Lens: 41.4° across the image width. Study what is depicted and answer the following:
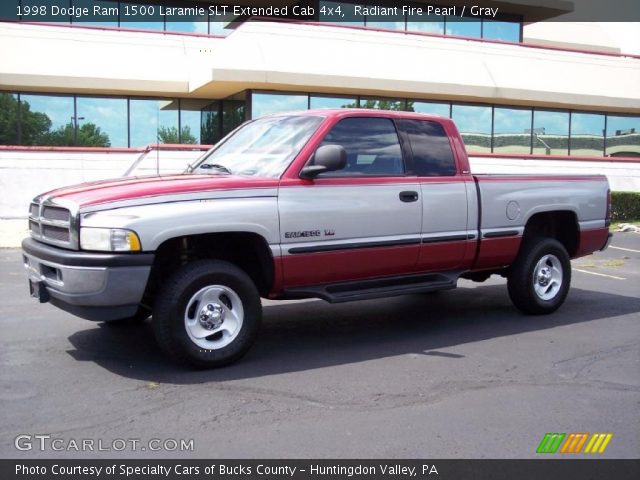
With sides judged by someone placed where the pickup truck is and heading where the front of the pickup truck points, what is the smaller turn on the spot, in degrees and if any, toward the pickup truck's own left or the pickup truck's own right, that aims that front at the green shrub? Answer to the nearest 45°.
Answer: approximately 180°

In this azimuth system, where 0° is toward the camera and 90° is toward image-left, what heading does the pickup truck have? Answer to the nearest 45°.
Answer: approximately 45°
